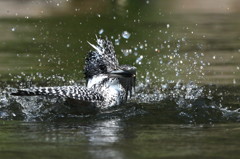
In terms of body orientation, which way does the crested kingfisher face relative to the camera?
to the viewer's right

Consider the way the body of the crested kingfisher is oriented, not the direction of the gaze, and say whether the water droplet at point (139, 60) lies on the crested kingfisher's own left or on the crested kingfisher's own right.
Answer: on the crested kingfisher's own left
